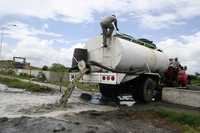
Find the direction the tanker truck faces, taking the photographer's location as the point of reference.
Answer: facing away from the viewer and to the right of the viewer

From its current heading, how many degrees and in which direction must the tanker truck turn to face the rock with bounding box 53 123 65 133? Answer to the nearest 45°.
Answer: approximately 135° to its right
